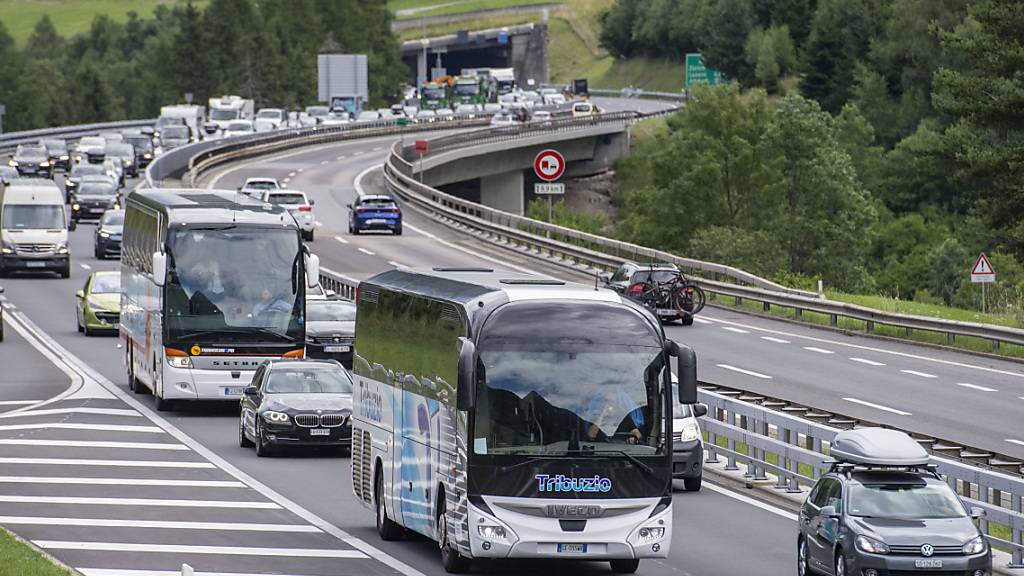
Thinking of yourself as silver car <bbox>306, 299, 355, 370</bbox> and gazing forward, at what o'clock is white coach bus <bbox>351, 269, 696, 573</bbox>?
The white coach bus is roughly at 12 o'clock from the silver car.

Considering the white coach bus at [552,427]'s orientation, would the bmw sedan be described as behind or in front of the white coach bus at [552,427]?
behind

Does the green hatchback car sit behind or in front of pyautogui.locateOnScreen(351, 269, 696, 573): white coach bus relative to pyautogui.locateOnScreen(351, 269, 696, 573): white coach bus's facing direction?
behind

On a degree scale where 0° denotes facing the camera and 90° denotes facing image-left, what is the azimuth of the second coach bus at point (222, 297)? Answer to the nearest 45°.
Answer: approximately 0°

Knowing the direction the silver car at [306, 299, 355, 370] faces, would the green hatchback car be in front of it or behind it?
behind

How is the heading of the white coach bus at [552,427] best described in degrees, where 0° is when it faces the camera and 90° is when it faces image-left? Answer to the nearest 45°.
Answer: approximately 0°
